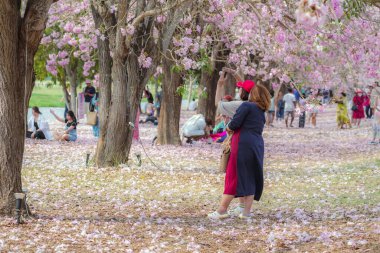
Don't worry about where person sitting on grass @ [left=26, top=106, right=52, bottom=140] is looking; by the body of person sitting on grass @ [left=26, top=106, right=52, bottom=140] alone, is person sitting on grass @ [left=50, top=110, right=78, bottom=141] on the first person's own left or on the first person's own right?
on the first person's own left

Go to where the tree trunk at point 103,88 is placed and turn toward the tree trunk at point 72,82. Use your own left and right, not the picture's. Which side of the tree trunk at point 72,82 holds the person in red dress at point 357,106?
right

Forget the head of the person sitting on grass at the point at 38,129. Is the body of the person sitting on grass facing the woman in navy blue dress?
no
